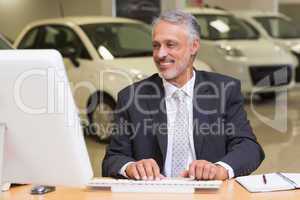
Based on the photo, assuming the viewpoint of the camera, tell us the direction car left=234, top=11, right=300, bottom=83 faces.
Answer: facing the viewer and to the right of the viewer

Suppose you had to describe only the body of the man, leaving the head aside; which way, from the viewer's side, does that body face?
toward the camera

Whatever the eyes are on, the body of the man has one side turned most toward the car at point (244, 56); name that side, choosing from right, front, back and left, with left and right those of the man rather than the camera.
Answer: back

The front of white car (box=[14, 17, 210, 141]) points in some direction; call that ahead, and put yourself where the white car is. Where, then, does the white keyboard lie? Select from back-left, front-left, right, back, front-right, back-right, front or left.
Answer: front-right

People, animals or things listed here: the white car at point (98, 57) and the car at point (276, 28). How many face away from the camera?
0

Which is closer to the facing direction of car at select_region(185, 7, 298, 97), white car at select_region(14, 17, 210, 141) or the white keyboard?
the white keyboard

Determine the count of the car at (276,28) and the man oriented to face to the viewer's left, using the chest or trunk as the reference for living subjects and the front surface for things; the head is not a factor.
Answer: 0

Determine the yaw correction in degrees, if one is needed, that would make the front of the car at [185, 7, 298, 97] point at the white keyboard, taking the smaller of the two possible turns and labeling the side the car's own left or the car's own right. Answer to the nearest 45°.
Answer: approximately 45° to the car's own right

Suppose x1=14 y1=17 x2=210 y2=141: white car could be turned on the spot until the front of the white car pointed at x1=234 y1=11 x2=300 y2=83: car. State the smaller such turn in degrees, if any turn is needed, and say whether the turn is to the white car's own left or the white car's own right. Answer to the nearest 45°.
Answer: approximately 90° to the white car's own left

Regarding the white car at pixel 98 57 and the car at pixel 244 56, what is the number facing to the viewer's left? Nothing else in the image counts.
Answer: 0

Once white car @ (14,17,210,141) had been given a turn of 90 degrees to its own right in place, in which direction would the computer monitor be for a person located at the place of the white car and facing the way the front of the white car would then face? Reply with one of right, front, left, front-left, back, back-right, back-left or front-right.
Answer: front-left
